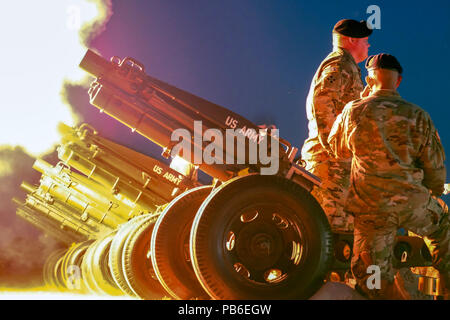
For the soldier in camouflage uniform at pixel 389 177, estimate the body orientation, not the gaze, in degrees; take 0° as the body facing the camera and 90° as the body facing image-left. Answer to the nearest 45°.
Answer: approximately 180°

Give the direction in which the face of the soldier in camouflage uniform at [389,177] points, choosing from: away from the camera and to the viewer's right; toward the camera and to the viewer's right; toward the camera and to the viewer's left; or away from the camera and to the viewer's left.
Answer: away from the camera and to the viewer's left

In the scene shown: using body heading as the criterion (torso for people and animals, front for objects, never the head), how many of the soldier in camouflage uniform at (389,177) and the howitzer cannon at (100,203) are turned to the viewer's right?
0

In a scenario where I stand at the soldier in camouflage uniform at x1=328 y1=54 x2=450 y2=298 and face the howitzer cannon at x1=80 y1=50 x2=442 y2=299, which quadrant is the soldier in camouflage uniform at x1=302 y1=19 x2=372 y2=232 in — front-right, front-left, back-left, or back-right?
front-right

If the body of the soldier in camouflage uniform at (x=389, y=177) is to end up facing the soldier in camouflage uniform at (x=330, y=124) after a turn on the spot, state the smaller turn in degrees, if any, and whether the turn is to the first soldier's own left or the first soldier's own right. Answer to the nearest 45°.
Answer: approximately 45° to the first soldier's own left

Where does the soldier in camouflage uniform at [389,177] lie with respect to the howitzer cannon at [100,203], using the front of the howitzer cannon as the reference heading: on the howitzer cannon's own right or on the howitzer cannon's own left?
on the howitzer cannon's own left
